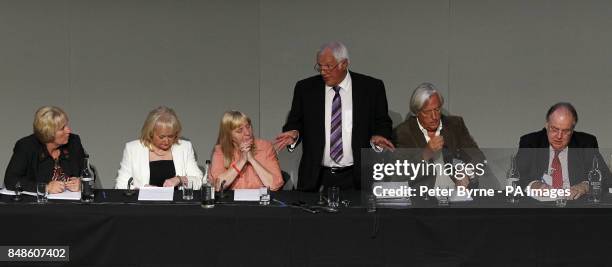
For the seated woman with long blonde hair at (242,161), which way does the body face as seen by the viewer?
toward the camera

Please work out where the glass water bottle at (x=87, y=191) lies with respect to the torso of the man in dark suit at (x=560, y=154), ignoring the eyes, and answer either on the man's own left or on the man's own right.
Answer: on the man's own right

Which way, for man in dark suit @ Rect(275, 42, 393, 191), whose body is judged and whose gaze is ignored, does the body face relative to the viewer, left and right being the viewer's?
facing the viewer

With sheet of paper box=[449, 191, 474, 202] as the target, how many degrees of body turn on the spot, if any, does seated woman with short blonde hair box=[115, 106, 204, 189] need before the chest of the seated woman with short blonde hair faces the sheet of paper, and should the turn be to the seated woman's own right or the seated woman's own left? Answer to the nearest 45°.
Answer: approximately 45° to the seated woman's own left

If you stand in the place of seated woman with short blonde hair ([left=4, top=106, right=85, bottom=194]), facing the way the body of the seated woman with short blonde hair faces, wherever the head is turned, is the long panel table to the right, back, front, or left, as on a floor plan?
front

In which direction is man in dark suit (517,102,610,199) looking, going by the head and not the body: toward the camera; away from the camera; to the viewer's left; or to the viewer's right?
toward the camera

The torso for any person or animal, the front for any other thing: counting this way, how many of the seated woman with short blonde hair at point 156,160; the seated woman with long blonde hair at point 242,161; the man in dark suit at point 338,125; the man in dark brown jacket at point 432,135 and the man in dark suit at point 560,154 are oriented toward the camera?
5

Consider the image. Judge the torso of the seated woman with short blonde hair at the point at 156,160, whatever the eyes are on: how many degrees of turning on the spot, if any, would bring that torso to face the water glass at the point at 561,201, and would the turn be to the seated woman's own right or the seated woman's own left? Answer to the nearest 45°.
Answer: approximately 45° to the seated woman's own left

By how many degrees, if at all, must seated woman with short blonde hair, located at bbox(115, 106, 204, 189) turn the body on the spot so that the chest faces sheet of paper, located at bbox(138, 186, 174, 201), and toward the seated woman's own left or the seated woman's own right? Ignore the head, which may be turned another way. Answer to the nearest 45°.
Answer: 0° — they already face it

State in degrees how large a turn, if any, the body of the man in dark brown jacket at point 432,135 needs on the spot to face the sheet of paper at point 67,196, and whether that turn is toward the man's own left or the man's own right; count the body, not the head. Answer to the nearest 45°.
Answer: approximately 45° to the man's own right

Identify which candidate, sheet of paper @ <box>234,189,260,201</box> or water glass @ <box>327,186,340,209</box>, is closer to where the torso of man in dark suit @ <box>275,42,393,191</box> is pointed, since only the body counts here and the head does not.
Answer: the water glass

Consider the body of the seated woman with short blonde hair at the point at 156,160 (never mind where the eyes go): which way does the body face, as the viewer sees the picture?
toward the camera

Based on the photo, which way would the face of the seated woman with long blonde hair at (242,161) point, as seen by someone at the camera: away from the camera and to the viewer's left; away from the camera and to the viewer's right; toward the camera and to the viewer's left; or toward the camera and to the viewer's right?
toward the camera and to the viewer's right
